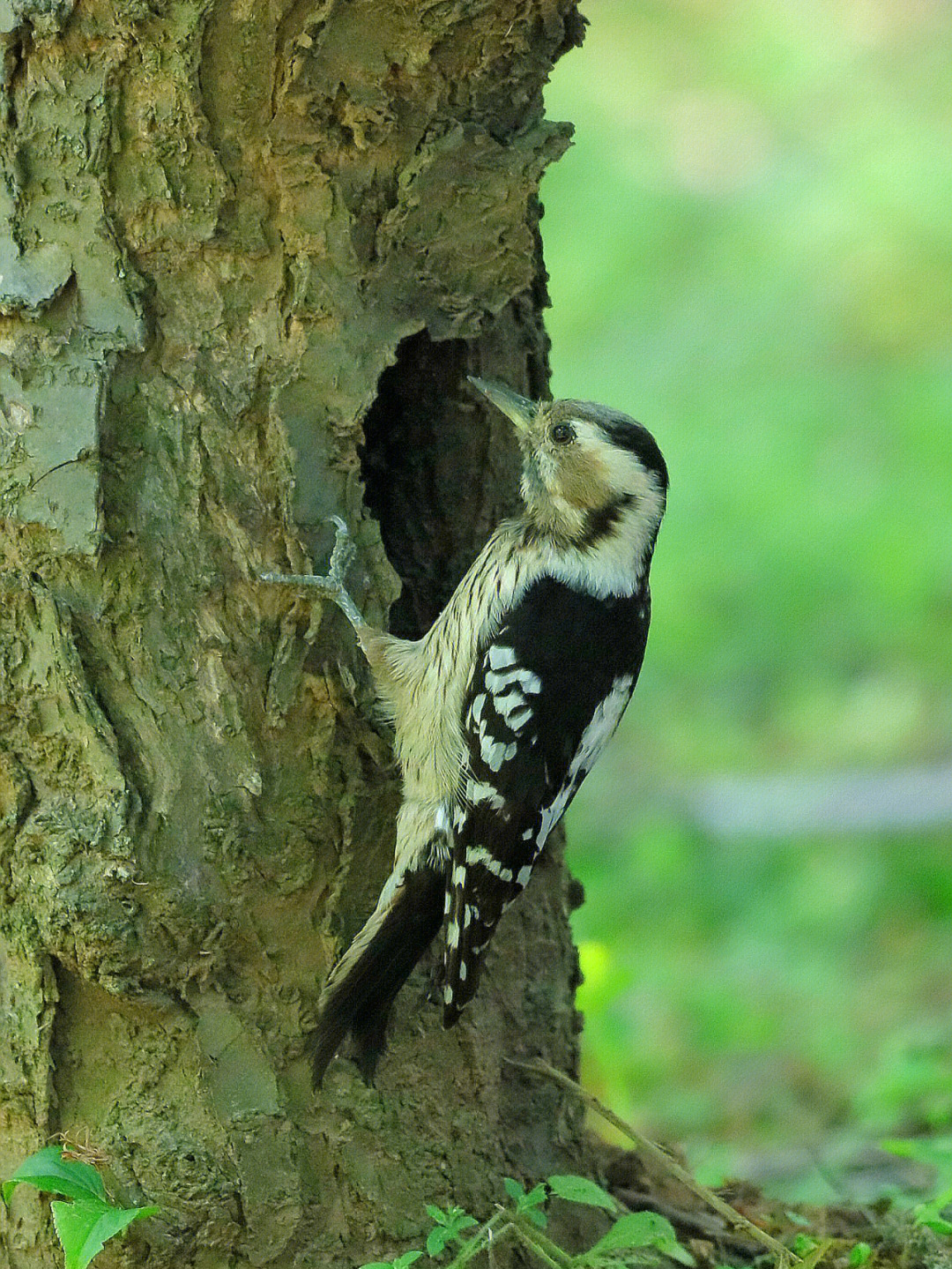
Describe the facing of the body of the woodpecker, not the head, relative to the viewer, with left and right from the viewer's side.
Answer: facing to the left of the viewer
